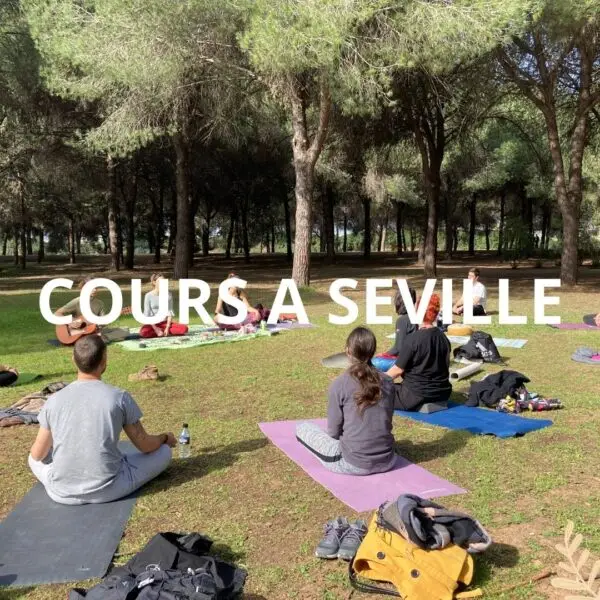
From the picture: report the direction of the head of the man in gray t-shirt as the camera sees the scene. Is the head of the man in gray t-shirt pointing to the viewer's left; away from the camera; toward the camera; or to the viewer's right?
away from the camera

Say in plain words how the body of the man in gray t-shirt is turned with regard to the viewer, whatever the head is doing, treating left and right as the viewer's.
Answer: facing away from the viewer and to the right of the viewer

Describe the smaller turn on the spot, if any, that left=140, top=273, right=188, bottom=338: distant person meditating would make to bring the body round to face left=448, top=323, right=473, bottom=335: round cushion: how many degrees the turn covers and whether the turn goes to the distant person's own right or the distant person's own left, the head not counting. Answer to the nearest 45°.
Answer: approximately 45° to the distant person's own left

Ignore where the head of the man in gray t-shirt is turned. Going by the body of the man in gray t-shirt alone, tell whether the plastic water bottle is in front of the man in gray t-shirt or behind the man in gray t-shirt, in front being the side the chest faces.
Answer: in front

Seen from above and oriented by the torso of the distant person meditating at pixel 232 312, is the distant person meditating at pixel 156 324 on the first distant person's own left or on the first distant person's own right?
on the first distant person's own right

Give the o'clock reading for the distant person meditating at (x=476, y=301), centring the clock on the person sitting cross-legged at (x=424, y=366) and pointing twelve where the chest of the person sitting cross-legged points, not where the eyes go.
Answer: The distant person meditating is roughly at 2 o'clock from the person sitting cross-legged.

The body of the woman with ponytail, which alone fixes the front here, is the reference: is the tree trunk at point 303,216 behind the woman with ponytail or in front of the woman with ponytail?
in front

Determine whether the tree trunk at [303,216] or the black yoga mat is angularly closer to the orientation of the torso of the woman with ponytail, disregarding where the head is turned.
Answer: the tree trunk

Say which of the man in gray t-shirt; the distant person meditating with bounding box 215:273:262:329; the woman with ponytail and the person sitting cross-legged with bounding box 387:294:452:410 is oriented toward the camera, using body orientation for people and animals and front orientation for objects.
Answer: the distant person meditating

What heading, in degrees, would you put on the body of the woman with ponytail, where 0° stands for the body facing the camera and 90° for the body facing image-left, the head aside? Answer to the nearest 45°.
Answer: approximately 135°

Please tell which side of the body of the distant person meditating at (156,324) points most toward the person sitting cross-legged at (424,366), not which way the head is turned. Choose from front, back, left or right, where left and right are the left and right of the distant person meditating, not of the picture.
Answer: front

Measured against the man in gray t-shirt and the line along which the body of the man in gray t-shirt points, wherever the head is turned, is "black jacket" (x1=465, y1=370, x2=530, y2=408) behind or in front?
in front

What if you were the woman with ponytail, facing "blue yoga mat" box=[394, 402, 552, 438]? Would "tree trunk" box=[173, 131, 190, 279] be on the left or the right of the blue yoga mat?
left

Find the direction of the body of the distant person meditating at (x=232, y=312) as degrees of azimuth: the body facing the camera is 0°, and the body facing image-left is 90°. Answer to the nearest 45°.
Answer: approximately 0°

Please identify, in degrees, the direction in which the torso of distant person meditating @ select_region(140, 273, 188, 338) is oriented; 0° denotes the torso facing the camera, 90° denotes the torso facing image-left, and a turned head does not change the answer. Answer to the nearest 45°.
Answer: approximately 315°

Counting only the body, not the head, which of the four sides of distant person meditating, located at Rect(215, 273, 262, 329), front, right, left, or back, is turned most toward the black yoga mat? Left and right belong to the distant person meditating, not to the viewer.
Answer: front

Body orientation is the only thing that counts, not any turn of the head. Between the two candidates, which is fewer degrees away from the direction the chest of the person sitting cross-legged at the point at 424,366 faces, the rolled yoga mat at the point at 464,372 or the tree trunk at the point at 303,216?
the tree trunk

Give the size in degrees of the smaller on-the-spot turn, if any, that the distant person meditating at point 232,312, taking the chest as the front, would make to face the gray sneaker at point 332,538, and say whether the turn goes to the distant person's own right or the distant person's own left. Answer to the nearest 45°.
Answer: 0° — they already face it
